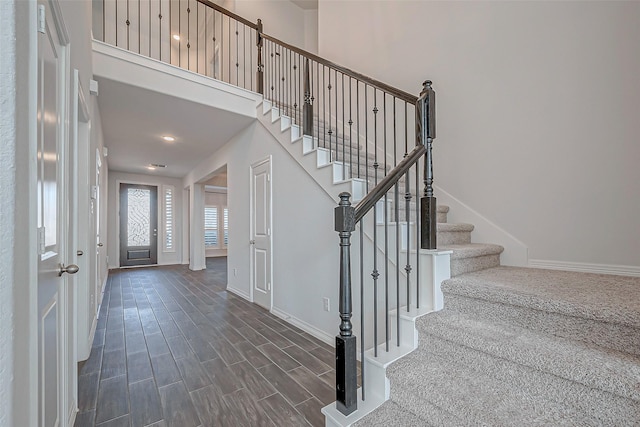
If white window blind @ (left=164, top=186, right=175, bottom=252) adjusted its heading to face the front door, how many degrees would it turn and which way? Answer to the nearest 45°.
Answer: approximately 90° to its right

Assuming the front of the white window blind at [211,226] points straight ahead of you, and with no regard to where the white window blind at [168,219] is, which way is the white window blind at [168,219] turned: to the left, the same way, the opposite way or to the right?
the same way

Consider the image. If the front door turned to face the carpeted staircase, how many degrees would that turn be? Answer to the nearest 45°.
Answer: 0° — it already faces it

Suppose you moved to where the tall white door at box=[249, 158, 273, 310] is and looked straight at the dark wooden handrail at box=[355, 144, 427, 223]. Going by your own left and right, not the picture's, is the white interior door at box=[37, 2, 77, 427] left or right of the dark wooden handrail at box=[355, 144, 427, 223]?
right

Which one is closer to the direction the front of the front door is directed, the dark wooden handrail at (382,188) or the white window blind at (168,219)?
the dark wooden handrail

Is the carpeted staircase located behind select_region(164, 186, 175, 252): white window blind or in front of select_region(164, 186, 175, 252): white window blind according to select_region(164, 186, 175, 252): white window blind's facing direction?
in front

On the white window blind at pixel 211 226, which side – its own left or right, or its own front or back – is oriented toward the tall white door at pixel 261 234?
front

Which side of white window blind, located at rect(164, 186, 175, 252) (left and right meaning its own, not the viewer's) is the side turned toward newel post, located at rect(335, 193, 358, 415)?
front

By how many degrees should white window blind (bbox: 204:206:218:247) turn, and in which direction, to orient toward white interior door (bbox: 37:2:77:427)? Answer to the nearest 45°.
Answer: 0° — it already faces it

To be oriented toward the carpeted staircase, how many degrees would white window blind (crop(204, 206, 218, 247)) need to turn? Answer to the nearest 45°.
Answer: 0° — it already faces it

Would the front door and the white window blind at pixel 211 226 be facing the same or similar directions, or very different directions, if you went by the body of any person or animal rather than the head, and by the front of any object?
same or similar directions

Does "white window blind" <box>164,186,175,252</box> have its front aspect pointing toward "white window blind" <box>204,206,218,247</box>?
no

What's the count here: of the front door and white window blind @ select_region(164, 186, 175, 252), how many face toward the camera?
2

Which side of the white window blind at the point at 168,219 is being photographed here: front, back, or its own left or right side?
front

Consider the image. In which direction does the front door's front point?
toward the camera

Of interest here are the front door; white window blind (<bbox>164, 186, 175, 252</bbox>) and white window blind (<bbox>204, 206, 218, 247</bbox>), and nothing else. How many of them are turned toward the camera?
3

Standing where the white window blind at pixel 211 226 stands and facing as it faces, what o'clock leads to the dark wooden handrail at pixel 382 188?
The dark wooden handrail is roughly at 12 o'clock from the white window blind.

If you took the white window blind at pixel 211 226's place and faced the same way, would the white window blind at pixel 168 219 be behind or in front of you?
in front

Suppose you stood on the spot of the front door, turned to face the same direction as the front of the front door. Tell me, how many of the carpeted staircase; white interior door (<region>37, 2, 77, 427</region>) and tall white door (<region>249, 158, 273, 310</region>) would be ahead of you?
3
